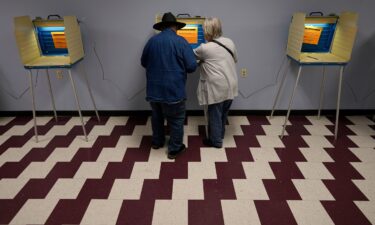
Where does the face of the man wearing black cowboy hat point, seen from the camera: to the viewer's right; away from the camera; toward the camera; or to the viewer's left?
away from the camera

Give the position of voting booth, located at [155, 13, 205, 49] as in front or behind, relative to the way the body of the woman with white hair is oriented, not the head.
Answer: in front

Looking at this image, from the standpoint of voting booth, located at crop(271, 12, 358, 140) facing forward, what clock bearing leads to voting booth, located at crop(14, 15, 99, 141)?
voting booth, located at crop(14, 15, 99, 141) is roughly at 4 o'clock from voting booth, located at crop(271, 12, 358, 140).

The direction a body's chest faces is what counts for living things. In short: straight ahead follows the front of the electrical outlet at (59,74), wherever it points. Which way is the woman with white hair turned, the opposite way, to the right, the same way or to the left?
the opposite way

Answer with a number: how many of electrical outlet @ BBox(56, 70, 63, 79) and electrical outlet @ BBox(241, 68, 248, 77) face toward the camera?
2

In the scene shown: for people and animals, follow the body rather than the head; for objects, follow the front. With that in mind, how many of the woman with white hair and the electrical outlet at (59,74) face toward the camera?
1

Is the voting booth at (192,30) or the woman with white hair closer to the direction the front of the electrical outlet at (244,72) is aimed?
the woman with white hair

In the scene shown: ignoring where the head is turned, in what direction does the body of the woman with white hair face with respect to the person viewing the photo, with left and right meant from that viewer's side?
facing away from the viewer and to the left of the viewer

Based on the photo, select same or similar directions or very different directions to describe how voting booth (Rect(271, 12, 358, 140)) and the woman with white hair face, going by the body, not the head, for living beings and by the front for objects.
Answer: very different directions
